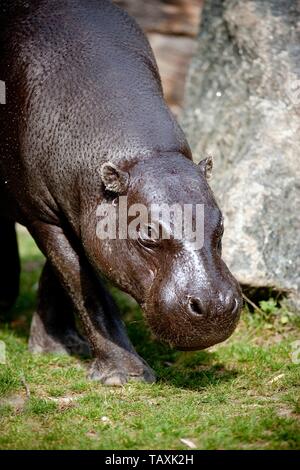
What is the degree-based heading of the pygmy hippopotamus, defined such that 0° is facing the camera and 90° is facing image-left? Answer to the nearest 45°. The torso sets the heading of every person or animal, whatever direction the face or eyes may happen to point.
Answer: approximately 315°

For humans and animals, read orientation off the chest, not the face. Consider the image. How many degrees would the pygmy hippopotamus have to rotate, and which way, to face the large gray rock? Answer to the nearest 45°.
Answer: approximately 90° to its left
